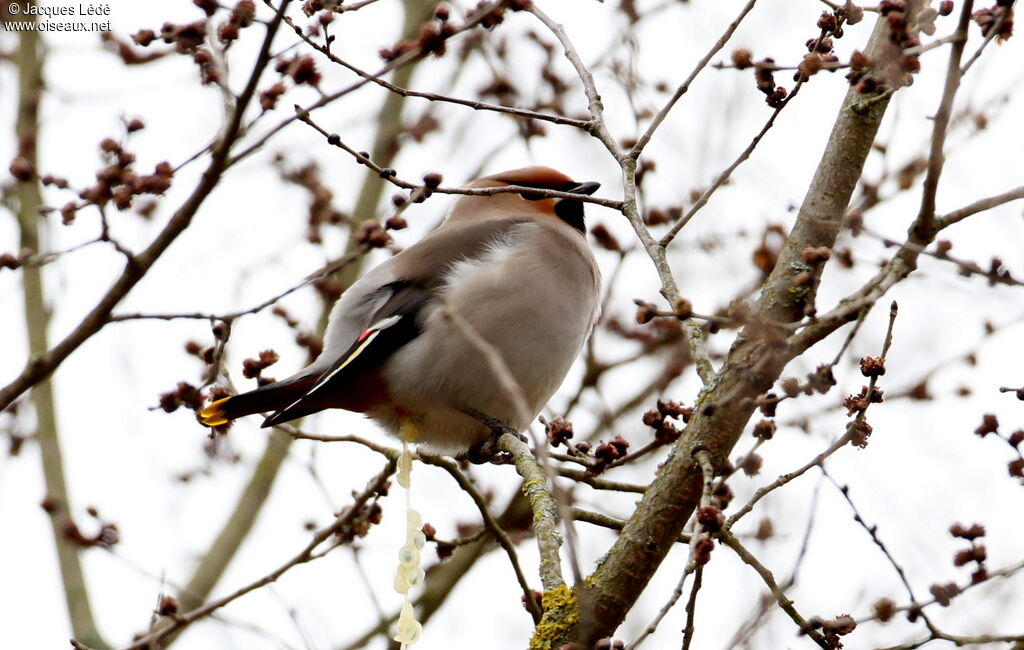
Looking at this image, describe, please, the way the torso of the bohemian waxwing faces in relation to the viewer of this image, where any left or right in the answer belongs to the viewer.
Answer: facing to the right of the viewer
